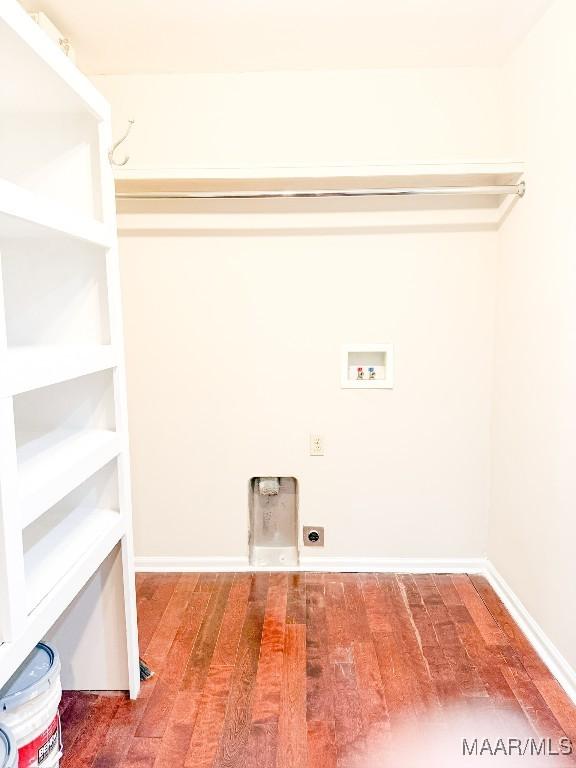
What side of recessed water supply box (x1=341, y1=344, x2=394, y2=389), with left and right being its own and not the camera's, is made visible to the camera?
front

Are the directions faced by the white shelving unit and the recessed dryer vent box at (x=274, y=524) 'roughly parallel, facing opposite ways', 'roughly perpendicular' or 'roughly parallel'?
roughly perpendicular

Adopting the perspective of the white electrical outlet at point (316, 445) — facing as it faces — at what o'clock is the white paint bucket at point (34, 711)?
The white paint bucket is roughly at 1 o'clock from the white electrical outlet.

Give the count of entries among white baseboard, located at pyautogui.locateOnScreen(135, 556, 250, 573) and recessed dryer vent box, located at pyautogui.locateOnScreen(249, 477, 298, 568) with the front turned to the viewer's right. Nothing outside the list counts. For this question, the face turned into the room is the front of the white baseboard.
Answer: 0

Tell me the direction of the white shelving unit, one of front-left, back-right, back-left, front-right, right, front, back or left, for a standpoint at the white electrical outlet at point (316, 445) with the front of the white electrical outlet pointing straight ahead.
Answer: front-right

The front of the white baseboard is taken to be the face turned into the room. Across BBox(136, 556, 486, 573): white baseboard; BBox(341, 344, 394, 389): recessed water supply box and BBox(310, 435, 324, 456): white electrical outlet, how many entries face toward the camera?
3

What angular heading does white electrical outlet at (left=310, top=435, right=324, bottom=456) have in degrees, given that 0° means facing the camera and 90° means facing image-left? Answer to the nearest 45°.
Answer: approximately 0°

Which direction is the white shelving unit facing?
to the viewer's right

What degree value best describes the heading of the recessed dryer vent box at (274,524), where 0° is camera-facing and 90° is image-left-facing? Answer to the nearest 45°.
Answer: approximately 0°
